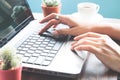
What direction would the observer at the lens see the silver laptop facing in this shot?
facing the viewer and to the right of the viewer
